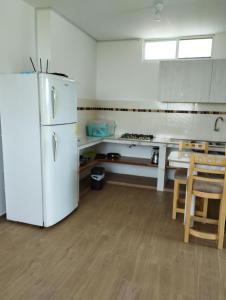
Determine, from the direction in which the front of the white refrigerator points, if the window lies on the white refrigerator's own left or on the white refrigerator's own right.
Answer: on the white refrigerator's own left

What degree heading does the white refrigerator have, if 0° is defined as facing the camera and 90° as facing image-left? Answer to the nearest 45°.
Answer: approximately 315°

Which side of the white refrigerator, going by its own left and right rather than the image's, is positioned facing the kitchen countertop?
left

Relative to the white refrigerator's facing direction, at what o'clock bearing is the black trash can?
The black trash can is roughly at 9 o'clock from the white refrigerator.

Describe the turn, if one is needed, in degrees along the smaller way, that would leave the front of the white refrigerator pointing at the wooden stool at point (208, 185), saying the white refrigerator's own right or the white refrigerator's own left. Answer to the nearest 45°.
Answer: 0° — it already faces it
